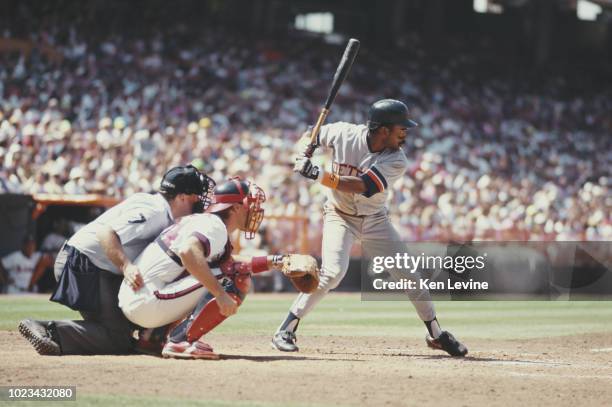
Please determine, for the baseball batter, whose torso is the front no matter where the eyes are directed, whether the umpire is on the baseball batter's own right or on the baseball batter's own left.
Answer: on the baseball batter's own right

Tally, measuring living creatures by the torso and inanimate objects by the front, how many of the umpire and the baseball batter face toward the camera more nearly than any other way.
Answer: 1

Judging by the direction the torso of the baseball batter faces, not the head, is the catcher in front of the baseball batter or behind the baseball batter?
in front

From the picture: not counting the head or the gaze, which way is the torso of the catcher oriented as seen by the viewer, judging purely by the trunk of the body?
to the viewer's right

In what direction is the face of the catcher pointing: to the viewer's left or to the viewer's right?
to the viewer's right

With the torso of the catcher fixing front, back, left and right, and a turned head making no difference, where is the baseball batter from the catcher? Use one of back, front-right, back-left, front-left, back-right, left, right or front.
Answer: front-left

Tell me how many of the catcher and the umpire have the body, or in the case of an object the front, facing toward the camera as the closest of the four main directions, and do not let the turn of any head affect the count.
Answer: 0

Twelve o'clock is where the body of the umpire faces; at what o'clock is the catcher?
The catcher is roughly at 1 o'clock from the umpire.

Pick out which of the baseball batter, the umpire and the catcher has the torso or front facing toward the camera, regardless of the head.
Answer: the baseball batter

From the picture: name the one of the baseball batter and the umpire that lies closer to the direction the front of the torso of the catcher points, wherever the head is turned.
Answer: the baseball batter

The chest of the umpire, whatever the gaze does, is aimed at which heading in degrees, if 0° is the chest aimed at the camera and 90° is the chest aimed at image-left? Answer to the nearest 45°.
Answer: approximately 270°

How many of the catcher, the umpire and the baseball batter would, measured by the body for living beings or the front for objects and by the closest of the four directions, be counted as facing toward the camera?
1

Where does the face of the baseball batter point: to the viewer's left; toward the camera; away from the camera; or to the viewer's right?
to the viewer's right

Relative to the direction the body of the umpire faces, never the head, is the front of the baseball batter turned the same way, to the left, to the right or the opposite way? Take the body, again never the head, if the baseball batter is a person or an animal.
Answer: to the right
